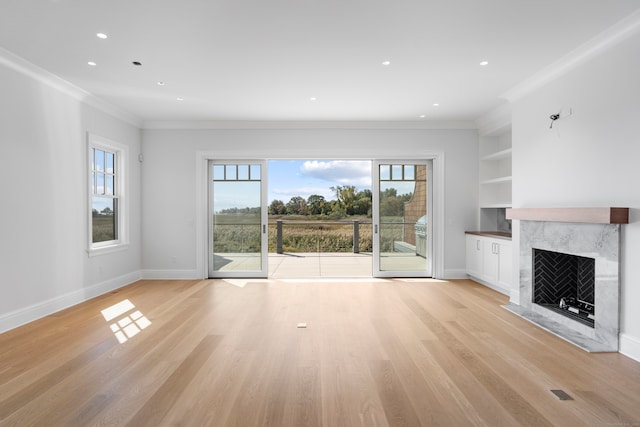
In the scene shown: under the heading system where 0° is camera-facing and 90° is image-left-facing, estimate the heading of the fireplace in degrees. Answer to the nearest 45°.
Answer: approximately 45°

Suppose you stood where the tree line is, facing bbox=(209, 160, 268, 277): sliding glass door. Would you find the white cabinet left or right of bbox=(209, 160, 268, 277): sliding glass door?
left

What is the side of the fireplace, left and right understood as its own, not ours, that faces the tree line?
right

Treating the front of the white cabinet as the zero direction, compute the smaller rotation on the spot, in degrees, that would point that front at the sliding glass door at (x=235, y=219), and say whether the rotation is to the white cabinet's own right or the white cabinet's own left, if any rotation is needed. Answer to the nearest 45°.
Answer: approximately 45° to the white cabinet's own right

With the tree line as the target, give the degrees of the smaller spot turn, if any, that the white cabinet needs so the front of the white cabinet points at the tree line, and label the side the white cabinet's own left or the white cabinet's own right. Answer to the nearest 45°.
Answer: approximately 90° to the white cabinet's own right

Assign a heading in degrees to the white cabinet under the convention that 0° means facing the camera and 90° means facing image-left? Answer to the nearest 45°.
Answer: approximately 45°

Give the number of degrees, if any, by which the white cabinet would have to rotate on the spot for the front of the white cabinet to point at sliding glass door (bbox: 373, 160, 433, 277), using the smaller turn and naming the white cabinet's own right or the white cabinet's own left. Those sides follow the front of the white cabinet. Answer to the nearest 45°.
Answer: approximately 45° to the white cabinet's own right

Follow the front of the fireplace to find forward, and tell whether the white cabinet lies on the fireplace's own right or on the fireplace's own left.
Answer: on the fireplace's own right

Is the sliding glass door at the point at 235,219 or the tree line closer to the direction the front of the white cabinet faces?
the sliding glass door
